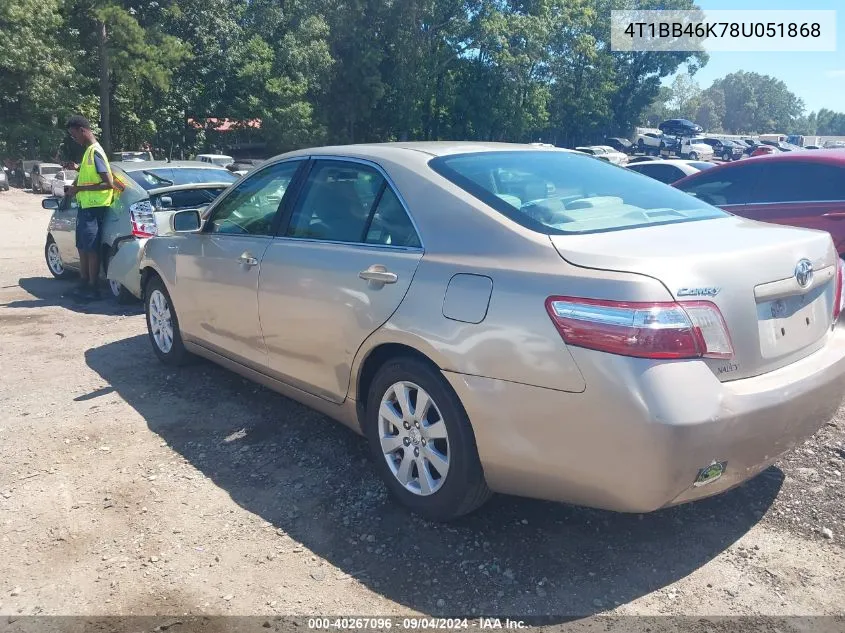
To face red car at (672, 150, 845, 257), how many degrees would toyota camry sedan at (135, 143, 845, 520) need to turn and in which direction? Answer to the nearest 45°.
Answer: approximately 90° to its right

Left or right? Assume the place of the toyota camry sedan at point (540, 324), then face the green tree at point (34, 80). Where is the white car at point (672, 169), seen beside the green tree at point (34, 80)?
right

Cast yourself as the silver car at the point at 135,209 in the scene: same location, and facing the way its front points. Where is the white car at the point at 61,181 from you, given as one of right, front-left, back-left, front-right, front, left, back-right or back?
front-right

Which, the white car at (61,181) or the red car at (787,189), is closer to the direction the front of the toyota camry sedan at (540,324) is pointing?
the white car

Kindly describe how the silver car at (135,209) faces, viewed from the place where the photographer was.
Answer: facing away from the viewer and to the left of the viewer

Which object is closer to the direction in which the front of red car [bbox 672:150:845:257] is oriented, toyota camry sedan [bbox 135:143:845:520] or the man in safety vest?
the man in safety vest

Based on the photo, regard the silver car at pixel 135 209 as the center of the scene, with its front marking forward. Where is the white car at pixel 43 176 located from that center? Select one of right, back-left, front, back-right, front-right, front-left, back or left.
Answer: front-right

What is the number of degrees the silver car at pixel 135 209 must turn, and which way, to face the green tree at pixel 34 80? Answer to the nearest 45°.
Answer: approximately 45° to its right

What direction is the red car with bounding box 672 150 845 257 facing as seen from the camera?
to the viewer's left

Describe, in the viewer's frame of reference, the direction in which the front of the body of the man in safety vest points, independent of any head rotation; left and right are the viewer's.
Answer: facing to the left of the viewer
